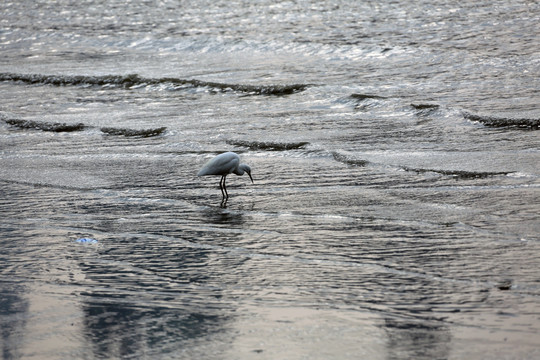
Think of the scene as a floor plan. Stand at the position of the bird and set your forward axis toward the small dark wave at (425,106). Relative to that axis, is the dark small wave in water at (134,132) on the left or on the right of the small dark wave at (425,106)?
left

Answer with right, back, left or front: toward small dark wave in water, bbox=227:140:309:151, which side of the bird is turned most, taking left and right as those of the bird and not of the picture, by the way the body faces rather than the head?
left

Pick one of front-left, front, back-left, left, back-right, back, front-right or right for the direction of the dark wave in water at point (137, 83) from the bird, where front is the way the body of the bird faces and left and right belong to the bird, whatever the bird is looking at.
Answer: left

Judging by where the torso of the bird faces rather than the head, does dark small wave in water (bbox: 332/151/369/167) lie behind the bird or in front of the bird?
in front

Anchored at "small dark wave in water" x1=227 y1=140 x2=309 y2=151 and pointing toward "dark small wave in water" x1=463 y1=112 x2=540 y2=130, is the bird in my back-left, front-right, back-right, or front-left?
back-right

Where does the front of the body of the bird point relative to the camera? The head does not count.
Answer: to the viewer's right

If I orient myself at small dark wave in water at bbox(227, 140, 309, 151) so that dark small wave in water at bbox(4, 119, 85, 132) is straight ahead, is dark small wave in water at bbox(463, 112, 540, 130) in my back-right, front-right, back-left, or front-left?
back-right

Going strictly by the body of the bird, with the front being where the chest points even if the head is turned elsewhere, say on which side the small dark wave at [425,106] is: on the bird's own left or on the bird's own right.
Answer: on the bird's own left

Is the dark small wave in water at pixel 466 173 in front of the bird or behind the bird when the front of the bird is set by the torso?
in front

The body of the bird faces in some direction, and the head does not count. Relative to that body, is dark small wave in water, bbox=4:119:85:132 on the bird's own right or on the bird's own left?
on the bird's own left
